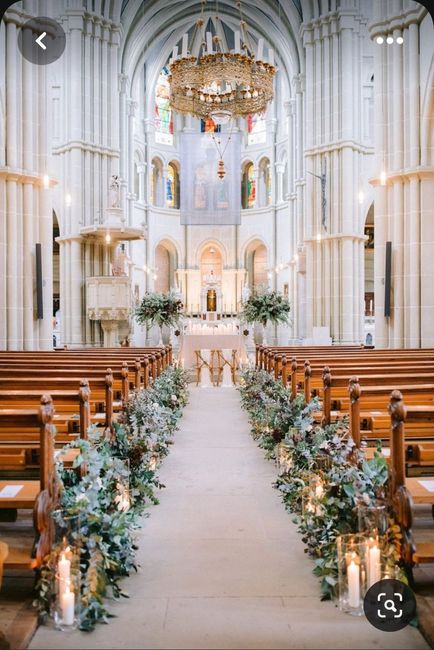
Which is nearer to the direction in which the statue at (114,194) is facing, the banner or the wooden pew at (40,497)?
the wooden pew

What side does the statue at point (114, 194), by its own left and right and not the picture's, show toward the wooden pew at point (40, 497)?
front

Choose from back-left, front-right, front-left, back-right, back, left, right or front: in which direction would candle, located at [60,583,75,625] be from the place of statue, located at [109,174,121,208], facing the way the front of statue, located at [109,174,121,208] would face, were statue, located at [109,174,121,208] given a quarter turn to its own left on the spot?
right

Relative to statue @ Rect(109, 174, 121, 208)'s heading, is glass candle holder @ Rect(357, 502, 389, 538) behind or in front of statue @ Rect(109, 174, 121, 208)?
in front

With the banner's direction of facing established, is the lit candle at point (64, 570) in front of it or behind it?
in front

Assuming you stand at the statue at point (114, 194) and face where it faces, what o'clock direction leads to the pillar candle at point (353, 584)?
The pillar candle is roughly at 12 o'clock from the statue.

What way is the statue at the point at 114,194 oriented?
toward the camera

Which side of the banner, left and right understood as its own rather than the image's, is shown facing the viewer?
front

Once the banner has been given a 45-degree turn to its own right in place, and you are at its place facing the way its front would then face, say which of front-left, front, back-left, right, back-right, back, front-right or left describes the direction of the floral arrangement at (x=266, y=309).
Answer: front-left

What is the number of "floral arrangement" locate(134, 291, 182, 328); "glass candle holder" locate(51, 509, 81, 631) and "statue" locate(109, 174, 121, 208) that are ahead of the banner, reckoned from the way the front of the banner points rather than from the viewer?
3

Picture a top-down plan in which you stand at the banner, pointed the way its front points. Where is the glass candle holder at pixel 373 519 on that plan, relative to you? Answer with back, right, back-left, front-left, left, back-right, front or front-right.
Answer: front

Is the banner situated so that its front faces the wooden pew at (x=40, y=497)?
yes
